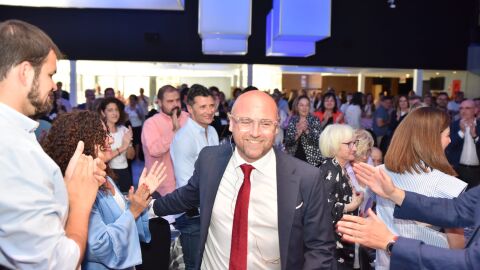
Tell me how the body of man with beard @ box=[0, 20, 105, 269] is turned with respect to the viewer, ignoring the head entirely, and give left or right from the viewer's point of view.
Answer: facing to the right of the viewer

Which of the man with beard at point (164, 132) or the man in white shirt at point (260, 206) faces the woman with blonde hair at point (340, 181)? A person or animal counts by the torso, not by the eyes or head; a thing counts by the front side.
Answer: the man with beard

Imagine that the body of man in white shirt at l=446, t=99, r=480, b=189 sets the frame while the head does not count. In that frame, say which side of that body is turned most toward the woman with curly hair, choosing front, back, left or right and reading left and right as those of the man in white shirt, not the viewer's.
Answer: front

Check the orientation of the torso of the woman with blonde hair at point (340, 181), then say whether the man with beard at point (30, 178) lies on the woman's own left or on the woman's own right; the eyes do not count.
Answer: on the woman's own right

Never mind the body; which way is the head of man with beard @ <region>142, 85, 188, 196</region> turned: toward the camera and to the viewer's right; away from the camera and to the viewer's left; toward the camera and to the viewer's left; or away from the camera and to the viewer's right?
toward the camera and to the viewer's right

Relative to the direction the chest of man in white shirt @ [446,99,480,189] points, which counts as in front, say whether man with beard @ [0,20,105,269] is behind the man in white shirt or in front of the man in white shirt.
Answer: in front

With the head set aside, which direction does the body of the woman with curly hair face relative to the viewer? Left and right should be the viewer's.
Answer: facing to the right of the viewer
